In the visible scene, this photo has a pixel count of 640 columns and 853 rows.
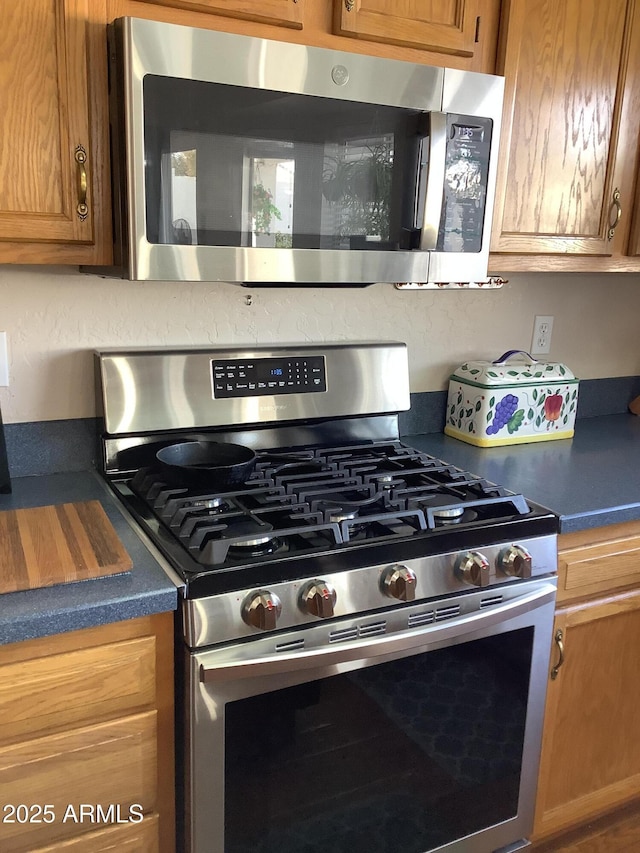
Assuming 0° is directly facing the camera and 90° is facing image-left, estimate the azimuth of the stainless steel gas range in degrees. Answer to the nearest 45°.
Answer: approximately 315°

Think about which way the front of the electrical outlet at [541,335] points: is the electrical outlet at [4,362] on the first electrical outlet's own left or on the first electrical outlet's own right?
on the first electrical outlet's own right

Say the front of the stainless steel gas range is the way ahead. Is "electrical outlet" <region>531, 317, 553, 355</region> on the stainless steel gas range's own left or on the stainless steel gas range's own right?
on the stainless steel gas range's own left

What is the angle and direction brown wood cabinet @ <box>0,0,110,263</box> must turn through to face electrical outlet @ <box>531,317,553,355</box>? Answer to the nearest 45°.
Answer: approximately 90° to its left

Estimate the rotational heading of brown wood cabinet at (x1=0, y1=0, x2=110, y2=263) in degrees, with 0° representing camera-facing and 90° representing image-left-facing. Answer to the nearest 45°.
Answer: approximately 0°

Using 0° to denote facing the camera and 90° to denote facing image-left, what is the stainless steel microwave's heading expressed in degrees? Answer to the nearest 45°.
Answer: approximately 315°

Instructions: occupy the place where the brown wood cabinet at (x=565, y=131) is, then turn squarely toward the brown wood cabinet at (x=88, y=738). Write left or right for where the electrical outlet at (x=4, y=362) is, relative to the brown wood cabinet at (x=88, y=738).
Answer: right

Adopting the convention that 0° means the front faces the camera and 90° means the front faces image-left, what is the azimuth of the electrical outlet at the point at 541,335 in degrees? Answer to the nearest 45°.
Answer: approximately 315°
